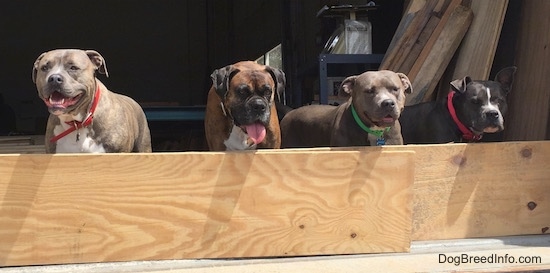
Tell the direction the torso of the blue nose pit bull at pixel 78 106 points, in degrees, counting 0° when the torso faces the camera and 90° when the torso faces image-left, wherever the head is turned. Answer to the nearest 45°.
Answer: approximately 45°

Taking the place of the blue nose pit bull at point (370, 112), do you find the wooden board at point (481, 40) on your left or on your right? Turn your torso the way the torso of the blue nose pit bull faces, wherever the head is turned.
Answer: on your left

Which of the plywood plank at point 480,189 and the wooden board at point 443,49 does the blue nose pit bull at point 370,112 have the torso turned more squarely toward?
the plywood plank

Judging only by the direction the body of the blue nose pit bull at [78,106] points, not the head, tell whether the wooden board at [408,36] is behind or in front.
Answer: behind

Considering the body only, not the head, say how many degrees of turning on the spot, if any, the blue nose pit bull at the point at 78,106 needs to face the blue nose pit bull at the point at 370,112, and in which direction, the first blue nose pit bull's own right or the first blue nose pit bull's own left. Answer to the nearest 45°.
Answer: approximately 135° to the first blue nose pit bull's own left

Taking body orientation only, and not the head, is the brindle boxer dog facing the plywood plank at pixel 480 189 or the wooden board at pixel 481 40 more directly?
the plywood plank

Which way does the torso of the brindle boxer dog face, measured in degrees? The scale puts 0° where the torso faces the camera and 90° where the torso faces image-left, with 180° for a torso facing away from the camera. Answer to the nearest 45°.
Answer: approximately 0°

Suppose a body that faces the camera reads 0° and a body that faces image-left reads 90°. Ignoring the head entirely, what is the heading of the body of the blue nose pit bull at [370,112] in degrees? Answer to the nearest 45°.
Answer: approximately 315°

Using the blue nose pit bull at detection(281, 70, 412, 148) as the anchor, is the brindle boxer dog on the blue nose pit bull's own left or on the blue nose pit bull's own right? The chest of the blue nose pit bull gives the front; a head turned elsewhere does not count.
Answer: on the blue nose pit bull's own right

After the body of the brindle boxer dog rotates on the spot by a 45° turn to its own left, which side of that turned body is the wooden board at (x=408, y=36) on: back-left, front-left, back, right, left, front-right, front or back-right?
left

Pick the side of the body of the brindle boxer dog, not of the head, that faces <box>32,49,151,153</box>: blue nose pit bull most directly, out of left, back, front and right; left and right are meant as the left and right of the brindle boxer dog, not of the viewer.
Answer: right
